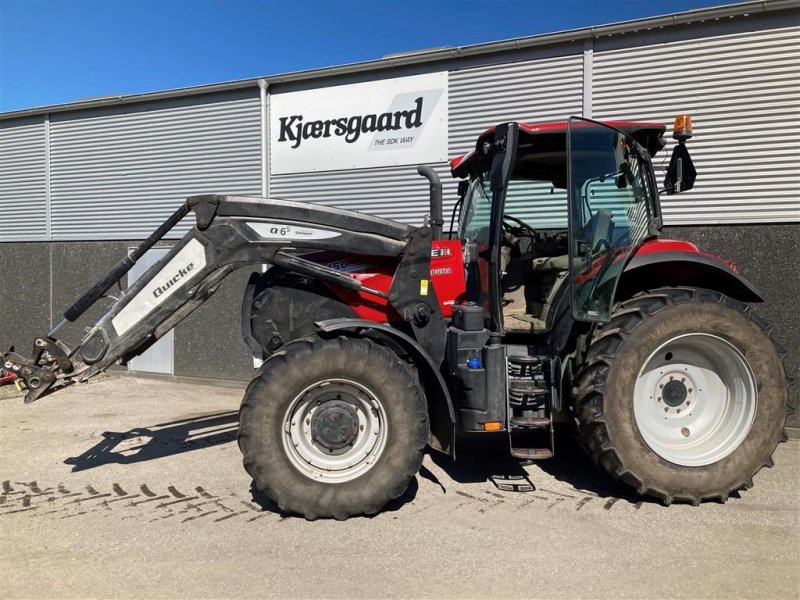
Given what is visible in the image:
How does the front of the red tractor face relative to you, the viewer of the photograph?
facing to the left of the viewer

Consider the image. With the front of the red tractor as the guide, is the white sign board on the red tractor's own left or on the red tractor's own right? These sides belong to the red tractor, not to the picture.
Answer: on the red tractor's own right
